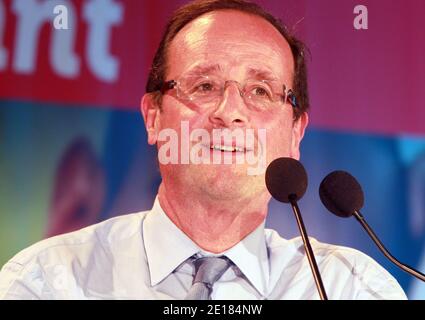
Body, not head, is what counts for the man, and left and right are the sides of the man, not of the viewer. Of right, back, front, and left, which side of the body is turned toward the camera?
front
